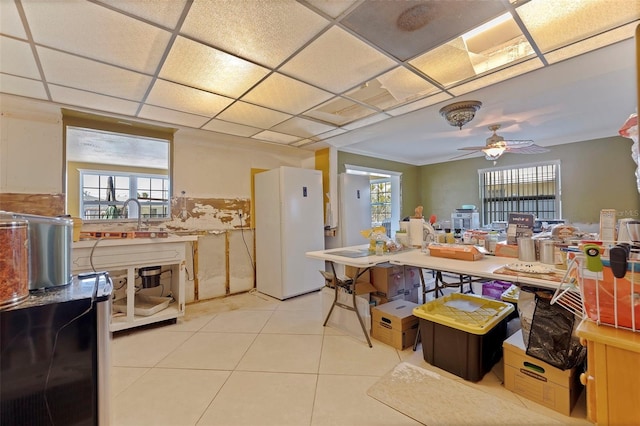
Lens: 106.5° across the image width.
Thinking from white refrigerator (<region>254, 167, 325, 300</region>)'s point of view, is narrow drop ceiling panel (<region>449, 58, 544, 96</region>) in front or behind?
in front

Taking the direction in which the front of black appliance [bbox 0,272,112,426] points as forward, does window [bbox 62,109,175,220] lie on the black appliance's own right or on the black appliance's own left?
on the black appliance's own left

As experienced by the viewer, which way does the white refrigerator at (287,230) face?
facing the viewer and to the right of the viewer

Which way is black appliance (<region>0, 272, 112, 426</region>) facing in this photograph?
to the viewer's right

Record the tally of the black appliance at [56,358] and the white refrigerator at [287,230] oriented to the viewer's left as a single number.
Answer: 0

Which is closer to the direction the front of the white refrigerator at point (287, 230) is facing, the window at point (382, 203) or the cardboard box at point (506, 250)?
the cardboard box

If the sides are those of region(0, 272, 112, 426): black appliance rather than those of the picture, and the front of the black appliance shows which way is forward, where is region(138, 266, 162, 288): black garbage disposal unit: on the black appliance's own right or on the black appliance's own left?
on the black appliance's own left

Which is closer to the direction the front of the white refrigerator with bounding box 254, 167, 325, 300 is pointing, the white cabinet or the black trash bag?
the black trash bag

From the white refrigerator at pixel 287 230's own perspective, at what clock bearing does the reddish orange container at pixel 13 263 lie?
The reddish orange container is roughly at 2 o'clock from the white refrigerator.

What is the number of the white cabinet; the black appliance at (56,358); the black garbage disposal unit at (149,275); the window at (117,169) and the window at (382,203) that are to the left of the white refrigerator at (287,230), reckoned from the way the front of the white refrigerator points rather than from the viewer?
1
